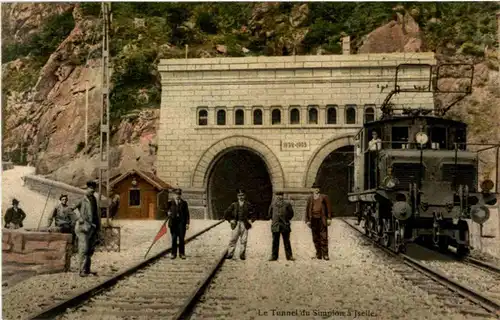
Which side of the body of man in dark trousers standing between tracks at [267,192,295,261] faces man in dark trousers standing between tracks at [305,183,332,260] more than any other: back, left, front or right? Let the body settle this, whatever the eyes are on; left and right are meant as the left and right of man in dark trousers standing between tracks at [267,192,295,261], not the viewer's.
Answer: left

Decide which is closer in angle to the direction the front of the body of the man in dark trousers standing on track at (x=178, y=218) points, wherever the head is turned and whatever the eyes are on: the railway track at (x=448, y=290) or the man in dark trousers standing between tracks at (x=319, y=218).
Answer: the railway track

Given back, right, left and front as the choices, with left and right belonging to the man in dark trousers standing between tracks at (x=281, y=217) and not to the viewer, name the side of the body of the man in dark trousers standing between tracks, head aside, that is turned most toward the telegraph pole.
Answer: right

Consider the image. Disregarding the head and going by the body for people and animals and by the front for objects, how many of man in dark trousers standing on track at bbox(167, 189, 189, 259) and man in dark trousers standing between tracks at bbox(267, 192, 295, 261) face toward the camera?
2

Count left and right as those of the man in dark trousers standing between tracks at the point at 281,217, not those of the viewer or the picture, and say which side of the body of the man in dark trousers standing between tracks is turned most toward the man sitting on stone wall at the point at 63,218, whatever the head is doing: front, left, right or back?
right

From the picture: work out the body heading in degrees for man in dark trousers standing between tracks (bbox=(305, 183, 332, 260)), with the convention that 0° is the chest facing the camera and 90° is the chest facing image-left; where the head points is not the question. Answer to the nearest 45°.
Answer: approximately 0°

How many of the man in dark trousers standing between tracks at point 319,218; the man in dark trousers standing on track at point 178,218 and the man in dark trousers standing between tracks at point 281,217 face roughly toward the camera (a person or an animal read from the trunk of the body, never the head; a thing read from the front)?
3

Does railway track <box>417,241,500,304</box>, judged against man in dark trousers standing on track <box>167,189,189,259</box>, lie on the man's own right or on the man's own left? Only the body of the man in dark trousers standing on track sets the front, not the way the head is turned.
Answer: on the man's own left

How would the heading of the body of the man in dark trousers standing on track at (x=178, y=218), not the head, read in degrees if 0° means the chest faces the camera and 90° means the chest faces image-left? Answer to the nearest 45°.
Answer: approximately 0°

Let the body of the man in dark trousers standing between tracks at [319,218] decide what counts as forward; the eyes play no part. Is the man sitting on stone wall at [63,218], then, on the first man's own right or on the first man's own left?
on the first man's own right

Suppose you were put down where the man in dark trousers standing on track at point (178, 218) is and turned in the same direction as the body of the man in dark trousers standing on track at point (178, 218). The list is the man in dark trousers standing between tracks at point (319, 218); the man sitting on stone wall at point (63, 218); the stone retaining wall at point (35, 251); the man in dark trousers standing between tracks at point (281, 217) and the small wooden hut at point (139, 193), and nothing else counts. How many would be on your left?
2

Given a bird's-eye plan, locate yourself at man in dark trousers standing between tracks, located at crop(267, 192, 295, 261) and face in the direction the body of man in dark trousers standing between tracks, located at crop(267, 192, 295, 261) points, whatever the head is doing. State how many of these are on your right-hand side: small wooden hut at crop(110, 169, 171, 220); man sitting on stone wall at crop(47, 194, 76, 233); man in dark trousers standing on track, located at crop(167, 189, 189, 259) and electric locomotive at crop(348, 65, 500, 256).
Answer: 3

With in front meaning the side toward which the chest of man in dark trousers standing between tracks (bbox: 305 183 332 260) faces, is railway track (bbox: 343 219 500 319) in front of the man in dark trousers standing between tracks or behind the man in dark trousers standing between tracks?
in front

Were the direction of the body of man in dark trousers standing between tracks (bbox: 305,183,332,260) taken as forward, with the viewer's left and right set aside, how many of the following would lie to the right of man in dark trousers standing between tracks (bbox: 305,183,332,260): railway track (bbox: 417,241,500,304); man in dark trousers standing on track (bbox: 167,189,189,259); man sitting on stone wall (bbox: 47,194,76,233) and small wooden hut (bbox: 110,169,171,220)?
3
